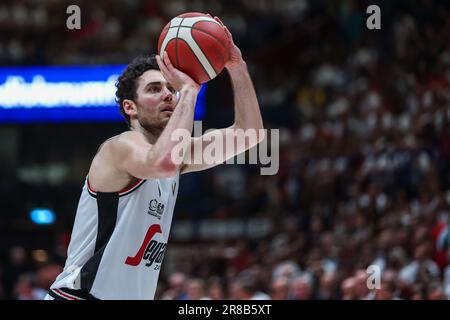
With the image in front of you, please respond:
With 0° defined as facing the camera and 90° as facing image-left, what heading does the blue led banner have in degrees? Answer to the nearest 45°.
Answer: approximately 0°

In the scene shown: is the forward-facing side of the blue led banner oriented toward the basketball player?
yes

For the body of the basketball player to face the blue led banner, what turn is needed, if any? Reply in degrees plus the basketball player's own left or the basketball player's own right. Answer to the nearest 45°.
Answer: approximately 135° to the basketball player's own left

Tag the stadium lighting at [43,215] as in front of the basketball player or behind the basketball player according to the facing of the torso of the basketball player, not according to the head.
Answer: behind

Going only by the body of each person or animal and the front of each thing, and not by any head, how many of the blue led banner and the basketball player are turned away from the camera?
0
